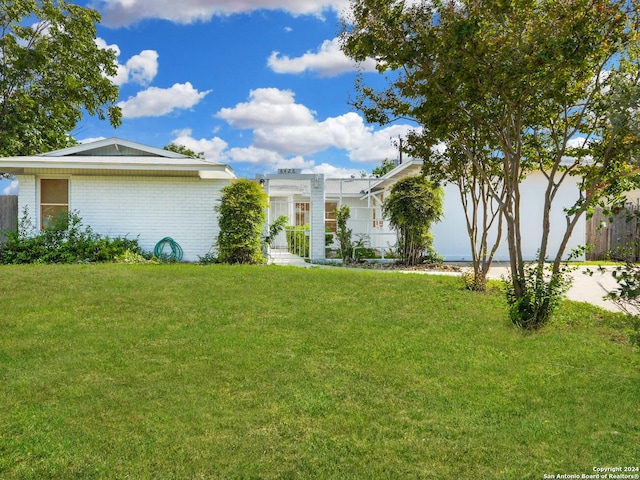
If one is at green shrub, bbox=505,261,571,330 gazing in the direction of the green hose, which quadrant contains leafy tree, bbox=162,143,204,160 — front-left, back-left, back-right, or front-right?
front-right

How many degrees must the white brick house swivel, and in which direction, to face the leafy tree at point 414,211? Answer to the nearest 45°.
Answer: approximately 45° to its left

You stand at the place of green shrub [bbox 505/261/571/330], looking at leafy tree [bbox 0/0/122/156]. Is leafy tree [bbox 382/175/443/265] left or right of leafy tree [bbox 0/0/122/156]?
right

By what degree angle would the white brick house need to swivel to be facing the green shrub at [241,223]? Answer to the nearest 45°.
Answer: approximately 45° to its left

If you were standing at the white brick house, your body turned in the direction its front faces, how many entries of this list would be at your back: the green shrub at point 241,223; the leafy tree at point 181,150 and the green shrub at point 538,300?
1

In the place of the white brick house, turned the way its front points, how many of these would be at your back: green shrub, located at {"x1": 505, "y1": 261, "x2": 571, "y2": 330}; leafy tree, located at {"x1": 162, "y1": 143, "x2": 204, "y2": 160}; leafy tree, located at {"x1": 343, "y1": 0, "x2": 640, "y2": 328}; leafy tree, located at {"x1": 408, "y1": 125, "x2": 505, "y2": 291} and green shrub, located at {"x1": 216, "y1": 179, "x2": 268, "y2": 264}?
1

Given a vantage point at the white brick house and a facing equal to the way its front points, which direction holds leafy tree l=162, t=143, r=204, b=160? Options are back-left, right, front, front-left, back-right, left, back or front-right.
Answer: back
